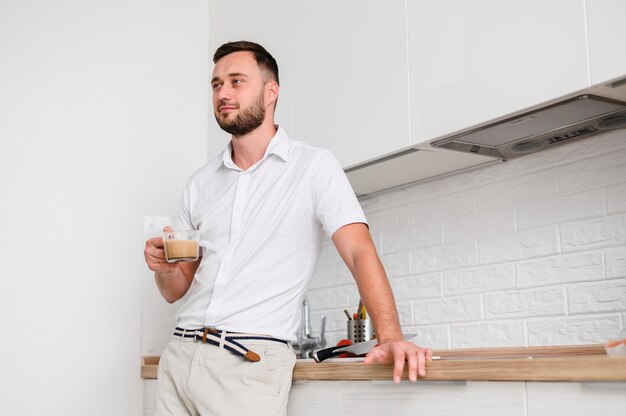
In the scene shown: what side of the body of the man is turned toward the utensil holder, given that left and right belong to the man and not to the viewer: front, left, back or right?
back

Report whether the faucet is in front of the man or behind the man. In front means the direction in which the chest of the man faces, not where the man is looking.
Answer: behind

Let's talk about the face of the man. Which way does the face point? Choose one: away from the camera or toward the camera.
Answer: toward the camera

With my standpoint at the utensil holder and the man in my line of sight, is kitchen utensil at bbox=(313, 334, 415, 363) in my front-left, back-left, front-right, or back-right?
front-left

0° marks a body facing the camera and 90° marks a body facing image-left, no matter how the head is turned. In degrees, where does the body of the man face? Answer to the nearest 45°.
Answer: approximately 45°

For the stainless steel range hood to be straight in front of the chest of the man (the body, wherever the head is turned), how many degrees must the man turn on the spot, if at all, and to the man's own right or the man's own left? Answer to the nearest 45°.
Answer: approximately 135° to the man's own left
